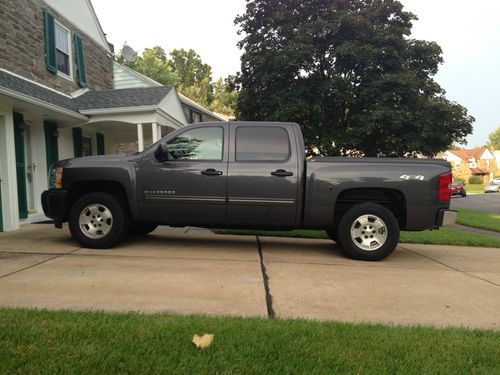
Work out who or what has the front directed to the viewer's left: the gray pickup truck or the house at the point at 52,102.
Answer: the gray pickup truck

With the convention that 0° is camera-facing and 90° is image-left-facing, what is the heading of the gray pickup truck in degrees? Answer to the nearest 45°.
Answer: approximately 90°

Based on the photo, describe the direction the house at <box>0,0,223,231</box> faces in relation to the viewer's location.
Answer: facing the viewer and to the right of the viewer

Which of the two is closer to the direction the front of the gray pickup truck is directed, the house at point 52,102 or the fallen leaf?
the house

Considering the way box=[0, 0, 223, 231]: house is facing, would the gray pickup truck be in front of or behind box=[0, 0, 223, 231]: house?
in front

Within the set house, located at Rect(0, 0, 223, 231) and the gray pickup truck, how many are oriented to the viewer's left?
1

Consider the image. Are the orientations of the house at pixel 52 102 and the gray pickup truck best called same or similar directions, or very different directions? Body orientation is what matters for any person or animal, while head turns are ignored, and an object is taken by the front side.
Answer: very different directions

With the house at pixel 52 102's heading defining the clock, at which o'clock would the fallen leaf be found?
The fallen leaf is roughly at 1 o'clock from the house.

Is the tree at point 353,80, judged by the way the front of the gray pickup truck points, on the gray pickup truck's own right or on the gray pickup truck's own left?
on the gray pickup truck's own right

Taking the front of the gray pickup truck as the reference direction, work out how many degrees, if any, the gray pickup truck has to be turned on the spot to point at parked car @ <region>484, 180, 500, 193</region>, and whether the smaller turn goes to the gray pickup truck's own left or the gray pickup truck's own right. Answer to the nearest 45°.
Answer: approximately 135° to the gray pickup truck's own right
